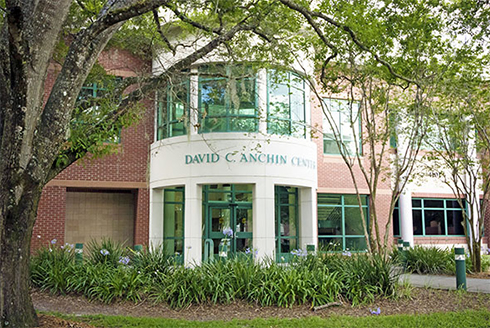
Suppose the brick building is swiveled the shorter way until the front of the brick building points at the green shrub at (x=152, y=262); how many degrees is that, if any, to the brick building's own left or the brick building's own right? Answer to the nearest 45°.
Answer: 0° — it already faces it

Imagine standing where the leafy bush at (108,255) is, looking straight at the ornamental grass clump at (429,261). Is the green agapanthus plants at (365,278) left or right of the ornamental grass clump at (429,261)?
right

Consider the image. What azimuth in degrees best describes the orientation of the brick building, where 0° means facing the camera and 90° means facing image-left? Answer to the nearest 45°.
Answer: approximately 0°

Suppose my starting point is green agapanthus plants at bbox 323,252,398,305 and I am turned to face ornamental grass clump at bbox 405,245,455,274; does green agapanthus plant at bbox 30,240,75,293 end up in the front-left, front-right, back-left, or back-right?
back-left
